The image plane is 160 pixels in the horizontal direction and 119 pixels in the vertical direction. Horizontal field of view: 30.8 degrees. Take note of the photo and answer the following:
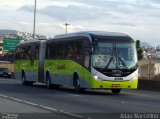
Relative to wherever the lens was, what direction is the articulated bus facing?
facing the viewer and to the right of the viewer
